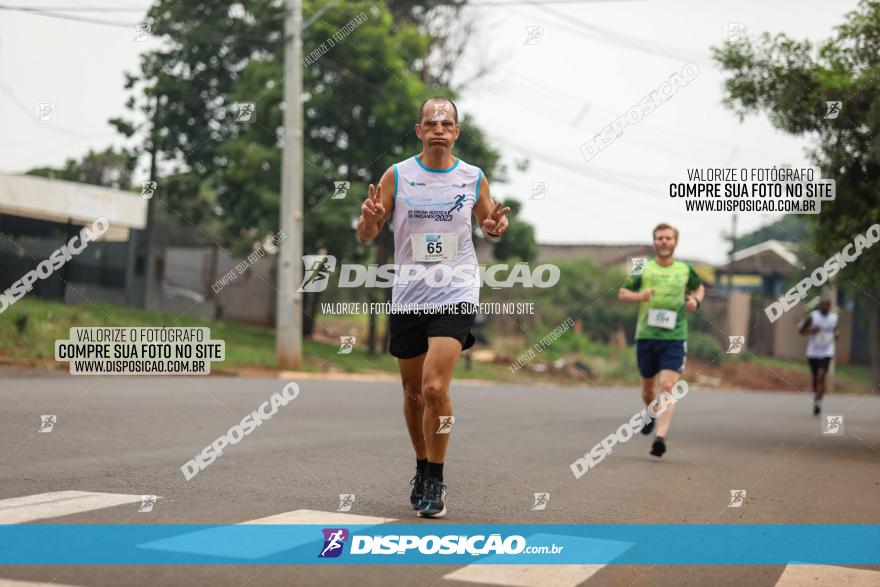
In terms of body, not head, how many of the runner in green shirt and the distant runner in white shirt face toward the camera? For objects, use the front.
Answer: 2

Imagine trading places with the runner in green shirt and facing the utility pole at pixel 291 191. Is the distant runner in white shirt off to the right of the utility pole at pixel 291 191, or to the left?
right

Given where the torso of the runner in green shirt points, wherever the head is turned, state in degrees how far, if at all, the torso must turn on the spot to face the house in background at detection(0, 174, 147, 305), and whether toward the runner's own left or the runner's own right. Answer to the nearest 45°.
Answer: approximately 135° to the runner's own right

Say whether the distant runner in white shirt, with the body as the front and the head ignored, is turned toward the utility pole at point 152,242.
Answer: no

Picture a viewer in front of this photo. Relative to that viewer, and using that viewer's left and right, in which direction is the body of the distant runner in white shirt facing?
facing the viewer

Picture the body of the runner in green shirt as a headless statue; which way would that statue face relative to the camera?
toward the camera

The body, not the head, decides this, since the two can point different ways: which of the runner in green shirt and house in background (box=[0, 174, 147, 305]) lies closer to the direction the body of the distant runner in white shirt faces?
the runner in green shirt

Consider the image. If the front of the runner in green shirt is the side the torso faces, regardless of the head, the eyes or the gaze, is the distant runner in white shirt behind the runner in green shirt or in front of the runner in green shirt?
behind

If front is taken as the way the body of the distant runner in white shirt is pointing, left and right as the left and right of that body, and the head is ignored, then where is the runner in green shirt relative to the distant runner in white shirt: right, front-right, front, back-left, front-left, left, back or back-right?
front

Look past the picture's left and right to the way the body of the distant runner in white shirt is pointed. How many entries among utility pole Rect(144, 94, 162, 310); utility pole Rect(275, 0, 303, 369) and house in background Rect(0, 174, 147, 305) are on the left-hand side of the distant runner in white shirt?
0

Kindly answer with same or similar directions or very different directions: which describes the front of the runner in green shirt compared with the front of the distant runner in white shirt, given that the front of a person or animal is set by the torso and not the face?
same or similar directions

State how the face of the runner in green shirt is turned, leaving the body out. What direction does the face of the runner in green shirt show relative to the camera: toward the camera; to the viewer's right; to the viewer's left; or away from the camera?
toward the camera

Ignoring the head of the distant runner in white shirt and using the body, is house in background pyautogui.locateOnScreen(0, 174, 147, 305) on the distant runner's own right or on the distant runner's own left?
on the distant runner's own right
